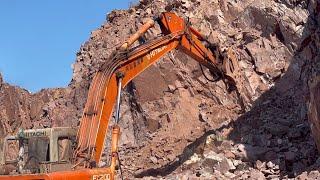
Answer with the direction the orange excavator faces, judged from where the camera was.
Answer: facing away from the viewer and to the right of the viewer
